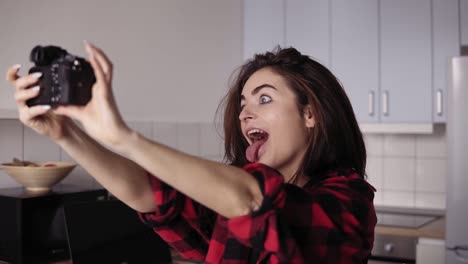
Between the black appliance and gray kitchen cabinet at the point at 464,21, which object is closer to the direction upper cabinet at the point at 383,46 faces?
the black appliance

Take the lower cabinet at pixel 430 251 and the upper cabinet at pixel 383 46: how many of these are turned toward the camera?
2

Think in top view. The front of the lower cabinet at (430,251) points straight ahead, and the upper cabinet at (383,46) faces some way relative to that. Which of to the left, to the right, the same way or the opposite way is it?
the same way

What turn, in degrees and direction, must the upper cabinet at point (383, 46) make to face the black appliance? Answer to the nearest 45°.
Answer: approximately 45° to its right

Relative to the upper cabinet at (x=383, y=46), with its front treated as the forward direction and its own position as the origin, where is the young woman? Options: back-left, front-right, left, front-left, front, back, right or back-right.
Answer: front

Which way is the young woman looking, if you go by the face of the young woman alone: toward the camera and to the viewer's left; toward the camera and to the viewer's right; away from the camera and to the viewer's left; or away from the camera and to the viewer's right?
toward the camera and to the viewer's left

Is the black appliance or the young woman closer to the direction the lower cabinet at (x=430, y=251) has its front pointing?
the young woman

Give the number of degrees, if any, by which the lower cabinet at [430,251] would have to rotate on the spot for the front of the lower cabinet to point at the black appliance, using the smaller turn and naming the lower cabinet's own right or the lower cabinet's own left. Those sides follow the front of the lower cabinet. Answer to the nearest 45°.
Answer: approximately 45° to the lower cabinet's own right

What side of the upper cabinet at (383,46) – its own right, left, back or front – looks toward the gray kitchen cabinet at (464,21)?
left

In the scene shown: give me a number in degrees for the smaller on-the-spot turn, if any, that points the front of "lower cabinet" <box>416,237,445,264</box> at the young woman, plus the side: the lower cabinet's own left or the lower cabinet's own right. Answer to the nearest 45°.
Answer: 0° — it already faces them

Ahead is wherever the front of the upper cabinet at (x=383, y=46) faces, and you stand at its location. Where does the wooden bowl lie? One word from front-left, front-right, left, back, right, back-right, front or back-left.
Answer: front-right

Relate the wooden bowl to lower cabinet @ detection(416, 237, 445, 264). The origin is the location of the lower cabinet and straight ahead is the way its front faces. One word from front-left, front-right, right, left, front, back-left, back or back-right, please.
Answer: front-right

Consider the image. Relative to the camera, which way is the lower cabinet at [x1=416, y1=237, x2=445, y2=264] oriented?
toward the camera
